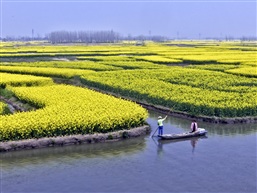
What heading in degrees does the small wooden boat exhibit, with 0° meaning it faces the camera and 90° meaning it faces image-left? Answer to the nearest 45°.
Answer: approximately 270°
